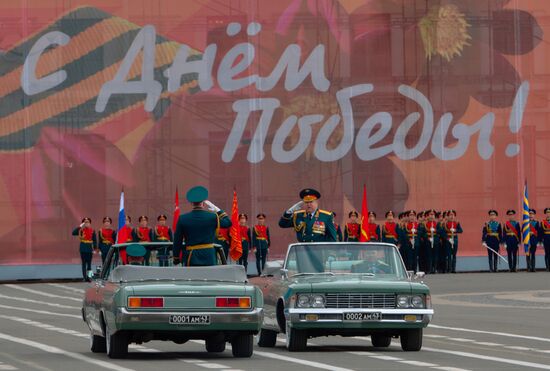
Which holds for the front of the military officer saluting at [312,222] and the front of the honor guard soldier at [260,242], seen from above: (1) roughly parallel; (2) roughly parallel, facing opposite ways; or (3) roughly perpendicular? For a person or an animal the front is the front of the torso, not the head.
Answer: roughly parallel

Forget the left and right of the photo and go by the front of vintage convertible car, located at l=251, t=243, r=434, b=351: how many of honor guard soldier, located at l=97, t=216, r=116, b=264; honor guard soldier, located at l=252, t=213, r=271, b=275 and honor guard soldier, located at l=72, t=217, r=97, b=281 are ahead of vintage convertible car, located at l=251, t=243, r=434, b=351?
0

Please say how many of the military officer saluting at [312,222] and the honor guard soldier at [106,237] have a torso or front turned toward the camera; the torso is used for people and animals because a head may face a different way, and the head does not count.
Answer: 2

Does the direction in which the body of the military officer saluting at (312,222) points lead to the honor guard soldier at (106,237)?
no

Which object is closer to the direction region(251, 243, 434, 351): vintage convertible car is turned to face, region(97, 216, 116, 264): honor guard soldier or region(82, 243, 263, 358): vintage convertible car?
the vintage convertible car

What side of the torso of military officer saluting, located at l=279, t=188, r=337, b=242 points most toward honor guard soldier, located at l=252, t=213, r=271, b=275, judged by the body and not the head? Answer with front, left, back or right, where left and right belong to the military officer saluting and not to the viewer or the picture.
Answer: back

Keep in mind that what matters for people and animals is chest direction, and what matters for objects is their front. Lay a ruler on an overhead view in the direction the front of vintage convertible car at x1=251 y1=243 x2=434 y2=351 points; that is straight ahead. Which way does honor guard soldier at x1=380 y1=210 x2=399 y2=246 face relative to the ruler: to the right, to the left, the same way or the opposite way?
the same way

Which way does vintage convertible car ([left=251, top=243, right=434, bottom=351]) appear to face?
toward the camera

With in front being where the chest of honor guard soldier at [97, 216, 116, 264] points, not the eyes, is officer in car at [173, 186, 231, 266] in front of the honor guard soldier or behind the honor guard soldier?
in front

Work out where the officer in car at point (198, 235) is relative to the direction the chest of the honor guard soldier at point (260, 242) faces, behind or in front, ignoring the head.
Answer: in front

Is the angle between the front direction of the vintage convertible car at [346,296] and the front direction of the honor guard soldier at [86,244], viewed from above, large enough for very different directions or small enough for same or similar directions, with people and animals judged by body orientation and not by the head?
same or similar directions

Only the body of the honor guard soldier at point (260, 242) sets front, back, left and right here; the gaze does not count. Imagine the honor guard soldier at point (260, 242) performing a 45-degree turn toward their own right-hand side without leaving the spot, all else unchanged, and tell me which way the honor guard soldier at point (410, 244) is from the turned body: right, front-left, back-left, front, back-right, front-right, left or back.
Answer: back-left

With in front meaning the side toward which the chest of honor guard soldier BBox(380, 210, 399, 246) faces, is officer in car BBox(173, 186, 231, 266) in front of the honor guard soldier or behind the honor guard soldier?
in front

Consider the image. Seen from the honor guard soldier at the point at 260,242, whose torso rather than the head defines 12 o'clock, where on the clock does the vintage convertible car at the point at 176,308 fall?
The vintage convertible car is roughly at 12 o'clock from the honor guard soldier.

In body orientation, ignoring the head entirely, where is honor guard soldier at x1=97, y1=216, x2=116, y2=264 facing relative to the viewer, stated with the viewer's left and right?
facing the viewer

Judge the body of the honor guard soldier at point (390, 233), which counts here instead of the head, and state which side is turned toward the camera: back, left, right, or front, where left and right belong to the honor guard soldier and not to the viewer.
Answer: front
